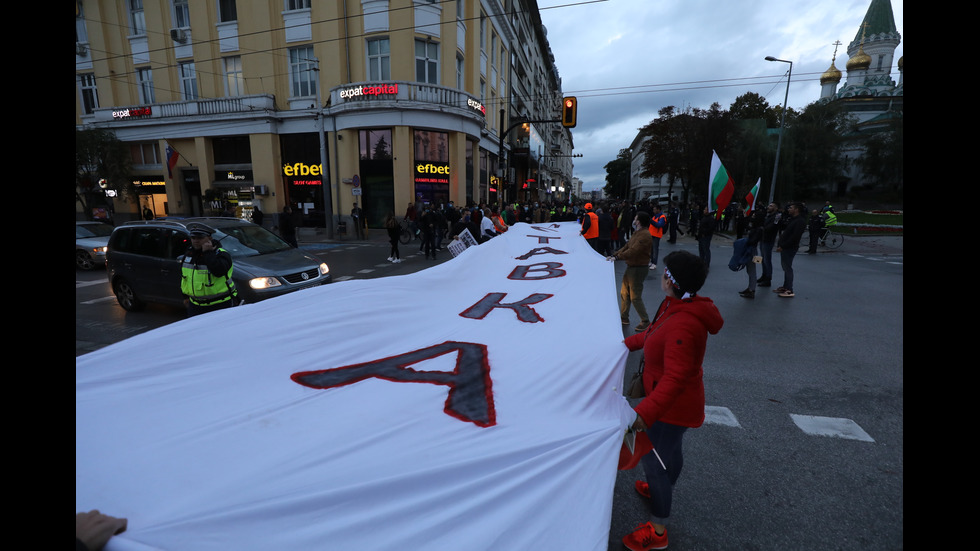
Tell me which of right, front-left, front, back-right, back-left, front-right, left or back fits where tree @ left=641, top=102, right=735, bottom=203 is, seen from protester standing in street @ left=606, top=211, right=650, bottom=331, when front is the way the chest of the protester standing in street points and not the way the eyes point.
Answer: right

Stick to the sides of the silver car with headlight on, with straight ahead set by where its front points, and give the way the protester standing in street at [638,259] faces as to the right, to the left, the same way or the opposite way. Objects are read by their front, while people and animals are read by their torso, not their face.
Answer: the opposite way

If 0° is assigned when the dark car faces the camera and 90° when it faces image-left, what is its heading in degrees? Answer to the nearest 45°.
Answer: approximately 315°

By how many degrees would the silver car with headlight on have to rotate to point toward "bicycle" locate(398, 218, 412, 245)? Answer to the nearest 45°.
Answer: approximately 45° to its left

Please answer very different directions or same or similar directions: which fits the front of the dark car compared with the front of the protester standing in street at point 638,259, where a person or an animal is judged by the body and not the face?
very different directions

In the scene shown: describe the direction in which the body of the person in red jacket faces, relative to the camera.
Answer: to the viewer's left

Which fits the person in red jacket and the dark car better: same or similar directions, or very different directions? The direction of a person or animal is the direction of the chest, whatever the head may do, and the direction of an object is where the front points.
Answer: very different directions

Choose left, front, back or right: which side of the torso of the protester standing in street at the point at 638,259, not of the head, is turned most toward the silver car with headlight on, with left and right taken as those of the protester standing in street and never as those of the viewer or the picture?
front

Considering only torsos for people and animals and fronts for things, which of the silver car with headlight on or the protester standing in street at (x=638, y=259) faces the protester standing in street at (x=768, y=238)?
the silver car with headlight on

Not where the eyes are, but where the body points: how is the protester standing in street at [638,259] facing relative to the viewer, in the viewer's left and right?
facing to the left of the viewer

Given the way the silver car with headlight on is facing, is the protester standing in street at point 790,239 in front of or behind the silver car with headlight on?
in front
